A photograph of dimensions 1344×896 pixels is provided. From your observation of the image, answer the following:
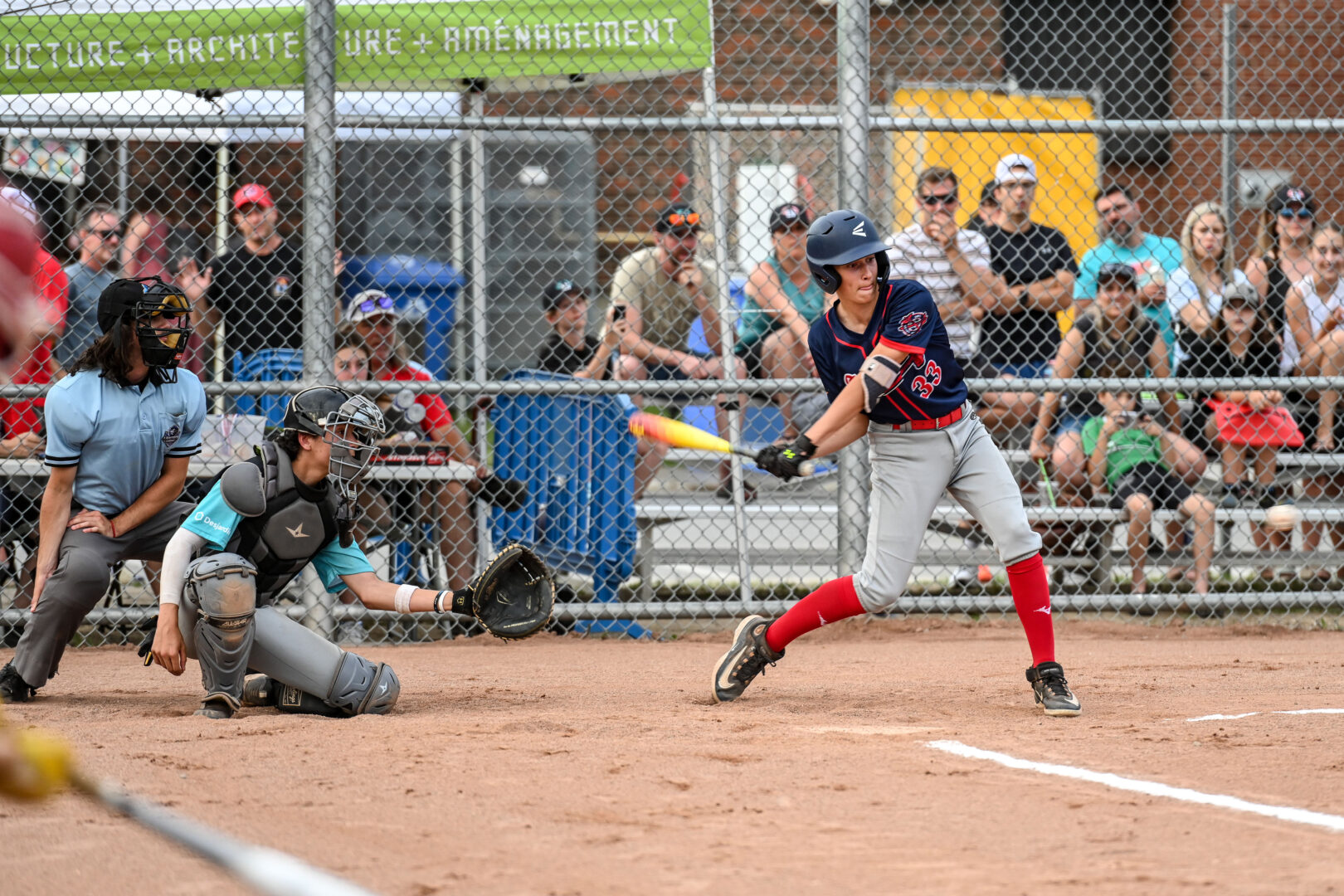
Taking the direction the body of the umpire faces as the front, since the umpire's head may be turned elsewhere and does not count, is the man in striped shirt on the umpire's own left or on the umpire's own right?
on the umpire's own left

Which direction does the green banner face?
toward the camera

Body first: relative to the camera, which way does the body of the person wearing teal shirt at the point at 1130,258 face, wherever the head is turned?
toward the camera

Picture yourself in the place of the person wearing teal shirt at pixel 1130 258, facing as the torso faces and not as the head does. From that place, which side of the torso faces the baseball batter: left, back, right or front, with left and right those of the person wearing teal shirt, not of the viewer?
front

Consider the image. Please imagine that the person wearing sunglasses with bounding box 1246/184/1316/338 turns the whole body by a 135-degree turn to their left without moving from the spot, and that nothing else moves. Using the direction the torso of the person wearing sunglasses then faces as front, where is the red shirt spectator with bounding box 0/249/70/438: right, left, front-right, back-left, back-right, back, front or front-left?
back

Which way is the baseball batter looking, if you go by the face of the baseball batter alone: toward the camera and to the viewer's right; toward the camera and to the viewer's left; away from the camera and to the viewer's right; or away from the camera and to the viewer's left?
toward the camera and to the viewer's left

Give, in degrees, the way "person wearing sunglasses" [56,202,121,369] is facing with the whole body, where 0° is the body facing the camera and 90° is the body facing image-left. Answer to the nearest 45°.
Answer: approximately 315°

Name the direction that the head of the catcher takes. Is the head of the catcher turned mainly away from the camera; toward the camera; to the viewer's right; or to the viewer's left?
to the viewer's right

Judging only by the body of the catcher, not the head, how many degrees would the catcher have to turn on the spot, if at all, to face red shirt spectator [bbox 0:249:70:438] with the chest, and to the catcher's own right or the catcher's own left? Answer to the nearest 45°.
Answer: approximately 180°

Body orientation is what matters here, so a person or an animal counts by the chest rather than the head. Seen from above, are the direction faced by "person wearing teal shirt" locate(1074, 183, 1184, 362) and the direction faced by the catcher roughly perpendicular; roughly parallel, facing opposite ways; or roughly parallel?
roughly perpendicular

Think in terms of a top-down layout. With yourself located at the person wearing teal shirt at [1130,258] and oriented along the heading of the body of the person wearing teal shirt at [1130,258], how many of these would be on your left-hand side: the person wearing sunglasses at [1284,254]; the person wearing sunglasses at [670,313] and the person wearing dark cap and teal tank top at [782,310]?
1

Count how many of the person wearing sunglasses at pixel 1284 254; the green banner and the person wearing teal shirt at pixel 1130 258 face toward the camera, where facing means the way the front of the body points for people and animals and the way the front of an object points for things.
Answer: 3
